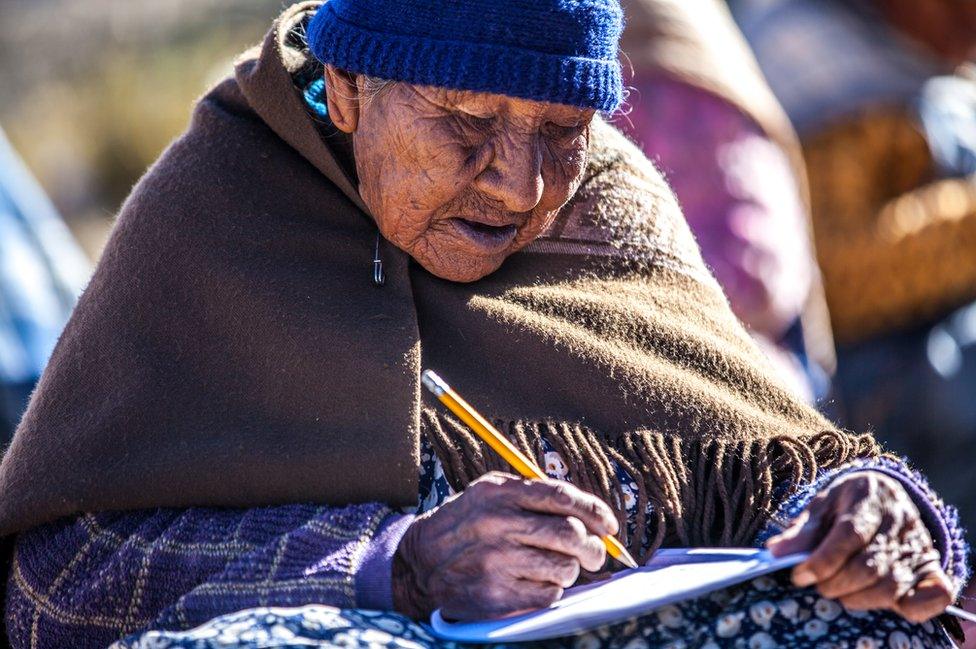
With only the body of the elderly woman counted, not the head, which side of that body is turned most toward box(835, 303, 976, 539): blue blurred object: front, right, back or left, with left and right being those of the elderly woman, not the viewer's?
left

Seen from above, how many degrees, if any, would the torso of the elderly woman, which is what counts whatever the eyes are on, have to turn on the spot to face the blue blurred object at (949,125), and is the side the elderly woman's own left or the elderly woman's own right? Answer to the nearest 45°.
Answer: approximately 90° to the elderly woman's own left

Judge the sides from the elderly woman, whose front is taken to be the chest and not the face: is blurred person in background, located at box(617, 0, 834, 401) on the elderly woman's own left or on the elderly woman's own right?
on the elderly woman's own left

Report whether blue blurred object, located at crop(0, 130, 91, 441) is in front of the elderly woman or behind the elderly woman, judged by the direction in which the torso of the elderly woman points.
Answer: behind

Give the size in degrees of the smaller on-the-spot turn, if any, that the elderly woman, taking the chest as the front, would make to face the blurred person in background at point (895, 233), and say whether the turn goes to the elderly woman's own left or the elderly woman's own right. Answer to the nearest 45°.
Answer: approximately 90° to the elderly woman's own left

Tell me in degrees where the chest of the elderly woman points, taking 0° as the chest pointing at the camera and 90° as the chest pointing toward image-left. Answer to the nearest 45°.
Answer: approximately 315°

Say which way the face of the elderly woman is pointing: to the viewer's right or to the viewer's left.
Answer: to the viewer's right
